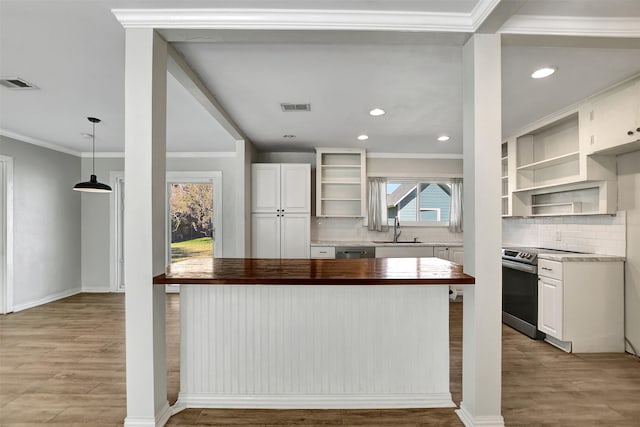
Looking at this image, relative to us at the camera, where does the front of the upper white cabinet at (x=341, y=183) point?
facing the viewer

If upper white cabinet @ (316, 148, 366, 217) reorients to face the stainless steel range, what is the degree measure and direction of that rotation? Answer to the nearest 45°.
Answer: approximately 45° to its left

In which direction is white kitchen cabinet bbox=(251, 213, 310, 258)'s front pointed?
toward the camera

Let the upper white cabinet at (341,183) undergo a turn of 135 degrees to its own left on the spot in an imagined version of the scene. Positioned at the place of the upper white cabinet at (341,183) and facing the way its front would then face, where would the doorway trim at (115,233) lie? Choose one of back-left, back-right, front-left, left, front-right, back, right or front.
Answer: back-left

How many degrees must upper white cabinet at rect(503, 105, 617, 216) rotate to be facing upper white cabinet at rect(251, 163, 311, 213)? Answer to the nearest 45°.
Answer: approximately 45° to its right

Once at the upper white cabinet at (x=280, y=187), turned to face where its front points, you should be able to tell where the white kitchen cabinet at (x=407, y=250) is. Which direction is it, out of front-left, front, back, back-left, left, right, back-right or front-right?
left

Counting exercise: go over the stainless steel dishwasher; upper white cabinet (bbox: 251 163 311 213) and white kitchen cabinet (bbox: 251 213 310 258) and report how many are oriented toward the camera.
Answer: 3

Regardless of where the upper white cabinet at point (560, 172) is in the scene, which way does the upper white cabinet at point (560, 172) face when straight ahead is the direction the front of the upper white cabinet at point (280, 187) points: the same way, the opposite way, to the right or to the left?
to the right

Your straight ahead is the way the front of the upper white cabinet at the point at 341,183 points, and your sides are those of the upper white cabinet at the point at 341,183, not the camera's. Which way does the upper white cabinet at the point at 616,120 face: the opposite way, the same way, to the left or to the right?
to the right

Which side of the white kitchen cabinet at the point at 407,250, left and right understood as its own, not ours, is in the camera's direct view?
front

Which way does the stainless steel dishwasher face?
toward the camera

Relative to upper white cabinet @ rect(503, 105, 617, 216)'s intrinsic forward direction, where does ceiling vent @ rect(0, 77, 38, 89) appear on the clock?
The ceiling vent is roughly at 12 o'clock from the upper white cabinet.
